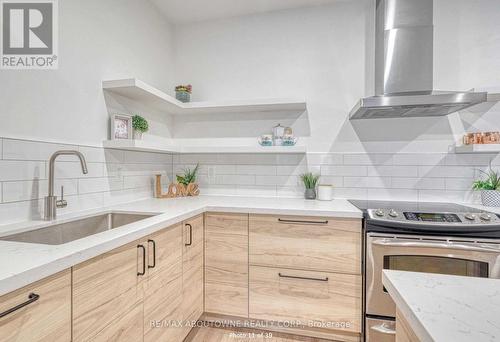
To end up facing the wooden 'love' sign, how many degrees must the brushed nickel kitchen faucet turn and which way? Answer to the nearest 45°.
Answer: approximately 45° to its left

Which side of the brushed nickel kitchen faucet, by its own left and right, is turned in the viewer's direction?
right

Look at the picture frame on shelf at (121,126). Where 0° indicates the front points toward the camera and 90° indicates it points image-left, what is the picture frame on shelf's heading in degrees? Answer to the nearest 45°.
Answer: approximately 315°
